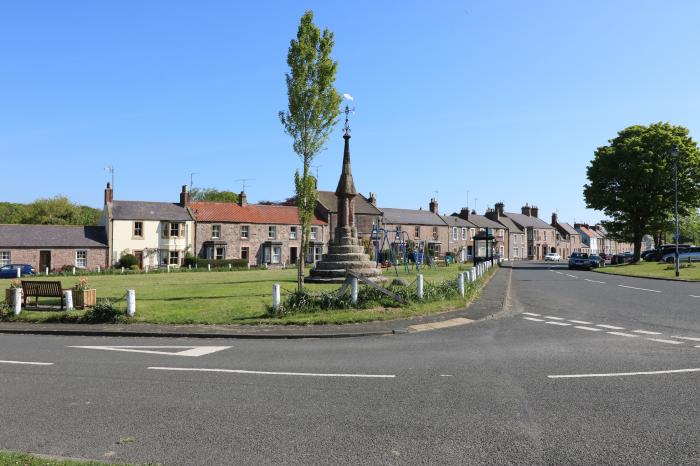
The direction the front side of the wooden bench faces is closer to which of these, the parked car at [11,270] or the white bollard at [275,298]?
the white bollard

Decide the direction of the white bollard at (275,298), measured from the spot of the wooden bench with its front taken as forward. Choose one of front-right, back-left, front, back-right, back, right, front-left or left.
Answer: front-left

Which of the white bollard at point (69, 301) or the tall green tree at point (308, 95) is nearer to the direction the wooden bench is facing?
the white bollard

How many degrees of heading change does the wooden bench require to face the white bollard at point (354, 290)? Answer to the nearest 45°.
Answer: approximately 45° to its left

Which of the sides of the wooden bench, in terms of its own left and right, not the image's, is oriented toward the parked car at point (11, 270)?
back
